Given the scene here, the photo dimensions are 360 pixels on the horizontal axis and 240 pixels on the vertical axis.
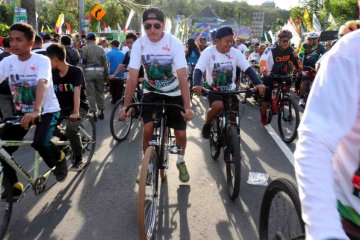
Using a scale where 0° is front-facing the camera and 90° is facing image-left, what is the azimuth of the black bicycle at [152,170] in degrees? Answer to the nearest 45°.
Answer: approximately 0°

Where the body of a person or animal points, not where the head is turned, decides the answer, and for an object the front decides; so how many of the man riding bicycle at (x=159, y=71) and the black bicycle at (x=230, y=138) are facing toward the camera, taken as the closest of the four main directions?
2

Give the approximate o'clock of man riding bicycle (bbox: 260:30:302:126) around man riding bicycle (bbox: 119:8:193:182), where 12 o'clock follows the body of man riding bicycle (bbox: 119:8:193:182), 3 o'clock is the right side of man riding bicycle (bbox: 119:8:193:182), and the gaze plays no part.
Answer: man riding bicycle (bbox: 260:30:302:126) is roughly at 7 o'clock from man riding bicycle (bbox: 119:8:193:182).

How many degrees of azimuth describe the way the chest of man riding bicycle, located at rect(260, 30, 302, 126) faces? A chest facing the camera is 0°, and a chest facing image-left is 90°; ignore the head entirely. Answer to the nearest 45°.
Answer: approximately 315°

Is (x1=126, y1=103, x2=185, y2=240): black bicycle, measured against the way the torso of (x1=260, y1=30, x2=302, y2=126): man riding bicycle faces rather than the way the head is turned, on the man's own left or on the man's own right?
on the man's own right

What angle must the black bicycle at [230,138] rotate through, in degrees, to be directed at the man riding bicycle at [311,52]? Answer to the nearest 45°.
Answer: approximately 180°

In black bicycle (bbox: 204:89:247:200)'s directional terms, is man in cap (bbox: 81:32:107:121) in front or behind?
behind

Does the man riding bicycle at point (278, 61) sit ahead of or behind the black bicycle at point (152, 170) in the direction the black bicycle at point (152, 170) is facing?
behind
